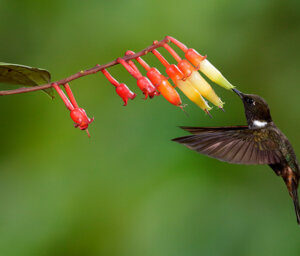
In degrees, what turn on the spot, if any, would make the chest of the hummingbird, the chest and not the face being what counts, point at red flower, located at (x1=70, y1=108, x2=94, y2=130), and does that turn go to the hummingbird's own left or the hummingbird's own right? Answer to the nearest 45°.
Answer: approximately 45° to the hummingbird's own left

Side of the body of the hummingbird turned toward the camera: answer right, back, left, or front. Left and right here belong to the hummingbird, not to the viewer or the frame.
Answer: left
